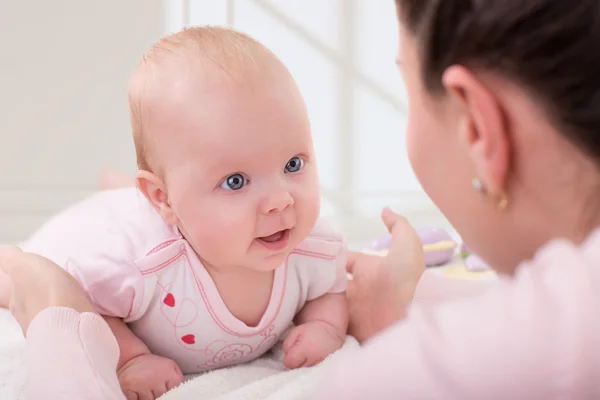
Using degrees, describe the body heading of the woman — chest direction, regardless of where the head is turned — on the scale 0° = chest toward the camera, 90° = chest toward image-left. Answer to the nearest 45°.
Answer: approximately 135°

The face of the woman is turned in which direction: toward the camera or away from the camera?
away from the camera
